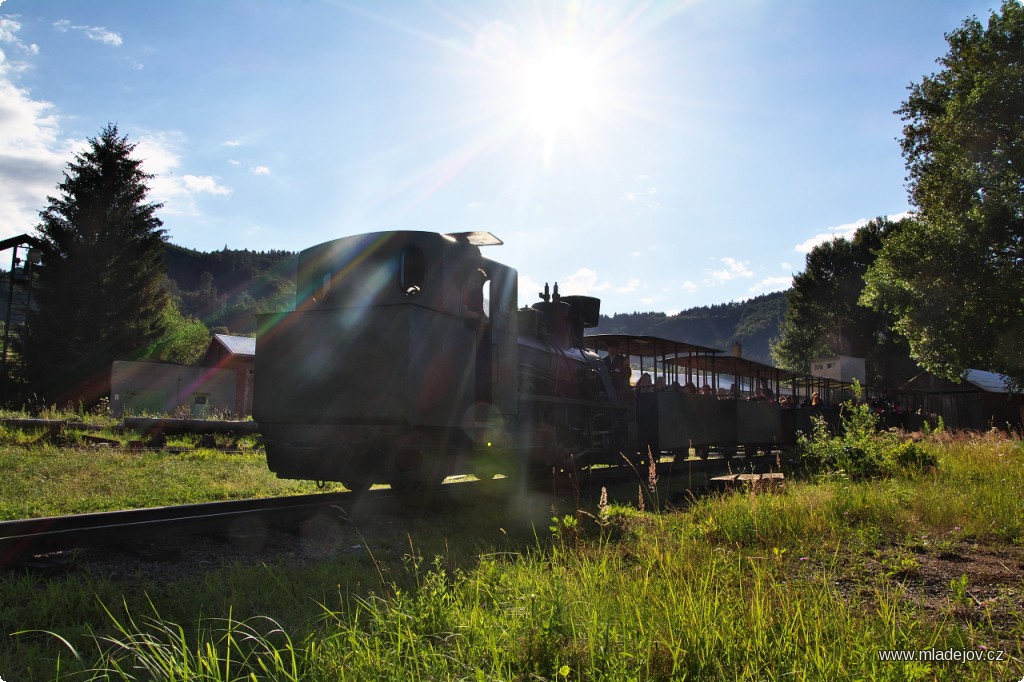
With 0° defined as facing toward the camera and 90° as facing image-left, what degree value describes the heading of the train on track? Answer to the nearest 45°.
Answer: approximately 45°

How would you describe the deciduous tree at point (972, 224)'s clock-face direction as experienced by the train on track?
The deciduous tree is roughly at 6 o'clock from the train on track.

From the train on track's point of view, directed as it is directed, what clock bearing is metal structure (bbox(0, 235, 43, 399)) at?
The metal structure is roughly at 3 o'clock from the train on track.

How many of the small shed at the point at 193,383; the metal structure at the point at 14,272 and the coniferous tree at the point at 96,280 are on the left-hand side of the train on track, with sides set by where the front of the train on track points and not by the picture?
0

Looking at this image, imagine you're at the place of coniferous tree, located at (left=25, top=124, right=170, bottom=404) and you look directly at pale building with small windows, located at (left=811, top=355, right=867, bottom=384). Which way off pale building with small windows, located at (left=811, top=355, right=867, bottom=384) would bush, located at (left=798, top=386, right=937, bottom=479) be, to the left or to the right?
right

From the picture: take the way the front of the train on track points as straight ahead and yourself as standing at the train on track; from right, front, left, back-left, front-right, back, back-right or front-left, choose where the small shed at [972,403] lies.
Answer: back

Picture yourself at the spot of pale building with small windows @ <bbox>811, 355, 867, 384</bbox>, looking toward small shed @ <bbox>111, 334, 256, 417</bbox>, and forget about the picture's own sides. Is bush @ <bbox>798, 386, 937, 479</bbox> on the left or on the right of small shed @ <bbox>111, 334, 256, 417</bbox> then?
left

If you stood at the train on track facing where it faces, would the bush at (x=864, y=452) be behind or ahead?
behind

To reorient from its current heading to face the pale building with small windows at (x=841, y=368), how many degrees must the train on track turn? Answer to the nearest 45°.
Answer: approximately 180°

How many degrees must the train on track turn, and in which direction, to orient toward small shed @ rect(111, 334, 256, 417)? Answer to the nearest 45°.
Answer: approximately 90° to its right

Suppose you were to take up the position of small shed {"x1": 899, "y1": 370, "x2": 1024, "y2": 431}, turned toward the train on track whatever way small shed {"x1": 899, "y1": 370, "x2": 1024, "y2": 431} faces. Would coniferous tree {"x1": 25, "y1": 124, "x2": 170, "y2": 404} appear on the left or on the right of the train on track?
right

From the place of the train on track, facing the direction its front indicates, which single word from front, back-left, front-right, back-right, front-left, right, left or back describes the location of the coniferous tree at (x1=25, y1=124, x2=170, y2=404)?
right
